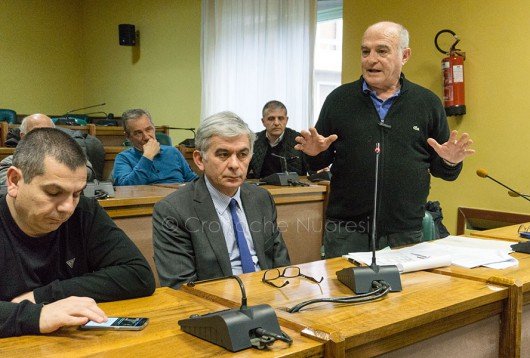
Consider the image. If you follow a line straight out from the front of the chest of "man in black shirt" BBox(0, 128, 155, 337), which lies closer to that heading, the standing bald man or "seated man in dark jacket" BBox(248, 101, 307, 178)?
the standing bald man

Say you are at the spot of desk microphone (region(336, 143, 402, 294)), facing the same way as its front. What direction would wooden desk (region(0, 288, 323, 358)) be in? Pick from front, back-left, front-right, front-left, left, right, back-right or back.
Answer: left

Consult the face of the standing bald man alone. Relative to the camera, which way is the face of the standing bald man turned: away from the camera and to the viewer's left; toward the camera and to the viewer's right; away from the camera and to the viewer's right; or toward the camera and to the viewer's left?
toward the camera and to the viewer's left

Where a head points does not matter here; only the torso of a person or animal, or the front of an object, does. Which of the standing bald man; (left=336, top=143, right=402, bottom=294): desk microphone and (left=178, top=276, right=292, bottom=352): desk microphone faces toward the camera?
the standing bald man

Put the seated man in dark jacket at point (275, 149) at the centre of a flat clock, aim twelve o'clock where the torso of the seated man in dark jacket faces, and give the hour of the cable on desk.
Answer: The cable on desk is roughly at 12 o'clock from the seated man in dark jacket.

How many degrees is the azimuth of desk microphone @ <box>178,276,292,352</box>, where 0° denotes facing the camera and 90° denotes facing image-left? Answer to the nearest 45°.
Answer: approximately 135°

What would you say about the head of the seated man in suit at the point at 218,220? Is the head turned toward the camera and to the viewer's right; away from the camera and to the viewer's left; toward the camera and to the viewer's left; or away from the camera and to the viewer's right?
toward the camera and to the viewer's right

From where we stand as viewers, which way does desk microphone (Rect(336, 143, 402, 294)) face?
facing away from the viewer and to the left of the viewer
